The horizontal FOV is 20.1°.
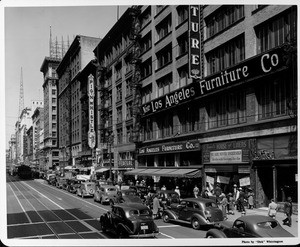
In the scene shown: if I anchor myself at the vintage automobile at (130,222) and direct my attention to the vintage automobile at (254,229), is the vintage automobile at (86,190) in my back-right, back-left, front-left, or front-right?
back-left

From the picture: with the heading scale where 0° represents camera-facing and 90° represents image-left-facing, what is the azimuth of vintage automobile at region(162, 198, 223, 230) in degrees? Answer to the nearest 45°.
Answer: approximately 135°

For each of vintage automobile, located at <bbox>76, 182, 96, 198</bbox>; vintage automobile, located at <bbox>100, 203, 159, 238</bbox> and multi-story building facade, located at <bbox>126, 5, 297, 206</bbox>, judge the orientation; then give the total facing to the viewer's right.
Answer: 0

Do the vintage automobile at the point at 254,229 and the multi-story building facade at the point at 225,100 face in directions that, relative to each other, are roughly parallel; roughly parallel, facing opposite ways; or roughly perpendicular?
roughly perpendicular

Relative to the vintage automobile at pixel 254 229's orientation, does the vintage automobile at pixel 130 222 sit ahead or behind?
ahead

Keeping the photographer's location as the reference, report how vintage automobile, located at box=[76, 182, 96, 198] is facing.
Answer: facing away from the viewer and to the left of the viewer

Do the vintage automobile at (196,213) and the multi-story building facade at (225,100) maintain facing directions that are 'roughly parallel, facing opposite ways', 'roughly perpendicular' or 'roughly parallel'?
roughly perpendicular

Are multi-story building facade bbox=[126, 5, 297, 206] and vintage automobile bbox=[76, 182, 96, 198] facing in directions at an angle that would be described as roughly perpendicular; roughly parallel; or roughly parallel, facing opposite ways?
roughly perpendicular
